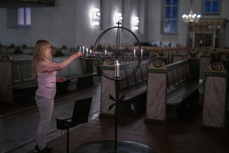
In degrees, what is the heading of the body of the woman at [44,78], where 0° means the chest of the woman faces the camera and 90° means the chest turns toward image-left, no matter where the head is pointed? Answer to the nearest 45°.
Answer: approximately 270°

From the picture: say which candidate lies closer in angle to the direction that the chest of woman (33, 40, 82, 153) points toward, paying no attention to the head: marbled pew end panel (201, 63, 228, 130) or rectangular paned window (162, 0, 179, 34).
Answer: the marbled pew end panel

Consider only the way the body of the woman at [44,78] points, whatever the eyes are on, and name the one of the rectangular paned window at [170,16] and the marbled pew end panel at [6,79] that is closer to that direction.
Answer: the rectangular paned window

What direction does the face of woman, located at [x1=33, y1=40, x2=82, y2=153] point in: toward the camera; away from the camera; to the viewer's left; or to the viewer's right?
to the viewer's right

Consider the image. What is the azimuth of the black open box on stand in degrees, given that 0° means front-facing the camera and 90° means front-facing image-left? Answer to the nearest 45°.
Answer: approximately 45°

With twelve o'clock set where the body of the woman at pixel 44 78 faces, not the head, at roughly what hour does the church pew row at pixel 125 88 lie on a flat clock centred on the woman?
The church pew row is roughly at 10 o'clock from the woman.

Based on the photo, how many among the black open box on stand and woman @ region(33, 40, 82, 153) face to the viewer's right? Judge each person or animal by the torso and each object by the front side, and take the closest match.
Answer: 1

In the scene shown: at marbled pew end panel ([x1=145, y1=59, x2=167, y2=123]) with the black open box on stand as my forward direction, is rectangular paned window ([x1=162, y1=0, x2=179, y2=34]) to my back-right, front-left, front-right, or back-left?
back-right

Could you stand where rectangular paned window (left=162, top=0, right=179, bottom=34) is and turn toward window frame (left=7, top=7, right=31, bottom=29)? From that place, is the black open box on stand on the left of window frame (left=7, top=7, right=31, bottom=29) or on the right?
left

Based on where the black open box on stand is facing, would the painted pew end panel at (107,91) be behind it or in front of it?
behind

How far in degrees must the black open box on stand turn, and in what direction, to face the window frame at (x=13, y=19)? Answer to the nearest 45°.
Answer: approximately 135° to its right
